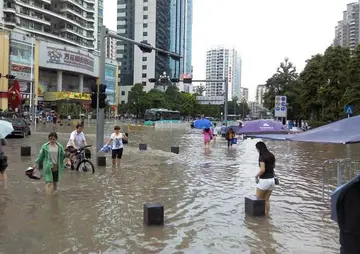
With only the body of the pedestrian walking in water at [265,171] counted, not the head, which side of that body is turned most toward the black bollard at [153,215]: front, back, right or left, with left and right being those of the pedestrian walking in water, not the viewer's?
left

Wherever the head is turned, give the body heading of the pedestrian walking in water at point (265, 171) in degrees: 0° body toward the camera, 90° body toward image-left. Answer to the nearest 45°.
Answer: approximately 135°

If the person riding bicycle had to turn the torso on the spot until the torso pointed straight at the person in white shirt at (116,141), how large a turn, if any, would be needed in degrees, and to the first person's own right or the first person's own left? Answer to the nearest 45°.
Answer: approximately 90° to the first person's own left

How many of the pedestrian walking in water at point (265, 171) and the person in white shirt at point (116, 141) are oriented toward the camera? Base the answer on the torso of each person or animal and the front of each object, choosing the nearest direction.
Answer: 1

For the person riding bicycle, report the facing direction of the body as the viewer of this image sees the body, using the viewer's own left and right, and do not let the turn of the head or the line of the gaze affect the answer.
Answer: facing the viewer and to the right of the viewer

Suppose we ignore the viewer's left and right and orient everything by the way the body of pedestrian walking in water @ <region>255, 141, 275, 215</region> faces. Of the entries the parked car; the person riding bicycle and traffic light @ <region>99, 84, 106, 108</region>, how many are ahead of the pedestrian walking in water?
3

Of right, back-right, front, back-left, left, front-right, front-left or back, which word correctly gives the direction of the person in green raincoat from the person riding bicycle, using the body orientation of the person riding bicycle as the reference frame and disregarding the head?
front-right

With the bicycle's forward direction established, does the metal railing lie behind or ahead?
ahead

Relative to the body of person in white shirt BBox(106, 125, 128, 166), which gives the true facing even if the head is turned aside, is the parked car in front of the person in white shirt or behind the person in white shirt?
behind

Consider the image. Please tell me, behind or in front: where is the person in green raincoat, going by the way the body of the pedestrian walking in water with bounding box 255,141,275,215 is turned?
in front
